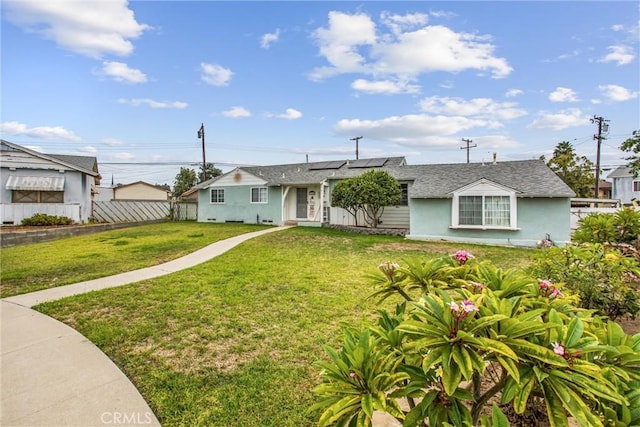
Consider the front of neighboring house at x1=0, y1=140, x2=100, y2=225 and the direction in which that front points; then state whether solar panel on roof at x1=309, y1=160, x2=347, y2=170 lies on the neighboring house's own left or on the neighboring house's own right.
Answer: on the neighboring house's own left

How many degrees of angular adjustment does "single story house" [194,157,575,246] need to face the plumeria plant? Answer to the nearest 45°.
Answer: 0° — it already faces it

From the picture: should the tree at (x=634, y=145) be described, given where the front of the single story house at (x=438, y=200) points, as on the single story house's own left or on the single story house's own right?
on the single story house's own left

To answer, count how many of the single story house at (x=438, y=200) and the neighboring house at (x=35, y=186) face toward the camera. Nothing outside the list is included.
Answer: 2

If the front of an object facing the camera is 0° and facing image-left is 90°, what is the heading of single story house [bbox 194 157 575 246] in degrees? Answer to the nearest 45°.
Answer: approximately 0°

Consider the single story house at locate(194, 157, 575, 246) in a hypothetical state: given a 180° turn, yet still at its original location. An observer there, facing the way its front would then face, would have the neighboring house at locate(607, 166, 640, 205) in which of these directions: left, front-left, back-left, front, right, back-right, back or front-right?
front-right

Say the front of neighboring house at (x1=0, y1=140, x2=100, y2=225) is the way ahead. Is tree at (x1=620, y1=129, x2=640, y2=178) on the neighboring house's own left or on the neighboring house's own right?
on the neighboring house's own left
